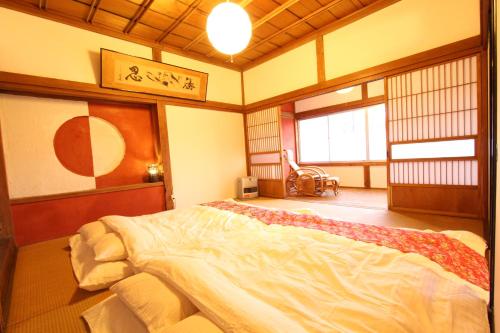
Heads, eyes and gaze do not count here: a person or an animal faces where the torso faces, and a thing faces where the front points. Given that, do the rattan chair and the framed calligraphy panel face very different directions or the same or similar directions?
same or similar directions

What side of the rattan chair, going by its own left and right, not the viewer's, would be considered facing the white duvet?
right

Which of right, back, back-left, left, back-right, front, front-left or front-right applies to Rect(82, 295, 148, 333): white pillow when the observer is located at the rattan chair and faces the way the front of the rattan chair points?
right

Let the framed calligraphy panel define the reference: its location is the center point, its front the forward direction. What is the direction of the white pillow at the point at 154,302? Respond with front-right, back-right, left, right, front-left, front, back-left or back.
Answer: front-right

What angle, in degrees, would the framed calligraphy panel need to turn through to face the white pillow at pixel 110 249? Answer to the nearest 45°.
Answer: approximately 45° to its right

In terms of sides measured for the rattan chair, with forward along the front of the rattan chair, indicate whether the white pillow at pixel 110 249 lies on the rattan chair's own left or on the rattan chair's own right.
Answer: on the rattan chair's own right

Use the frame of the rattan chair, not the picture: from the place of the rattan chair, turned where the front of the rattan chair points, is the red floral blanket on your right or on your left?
on your right

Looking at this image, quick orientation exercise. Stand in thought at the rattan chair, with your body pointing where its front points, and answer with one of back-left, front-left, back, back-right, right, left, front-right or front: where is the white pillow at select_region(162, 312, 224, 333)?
right

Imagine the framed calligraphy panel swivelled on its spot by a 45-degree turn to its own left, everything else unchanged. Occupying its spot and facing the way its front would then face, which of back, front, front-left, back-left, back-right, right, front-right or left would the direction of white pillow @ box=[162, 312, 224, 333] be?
right

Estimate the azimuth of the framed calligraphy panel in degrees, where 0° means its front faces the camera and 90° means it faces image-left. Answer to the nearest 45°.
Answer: approximately 315°

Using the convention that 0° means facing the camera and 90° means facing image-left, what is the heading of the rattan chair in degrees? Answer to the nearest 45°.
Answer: approximately 270°

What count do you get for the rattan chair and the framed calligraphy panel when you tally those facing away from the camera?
0

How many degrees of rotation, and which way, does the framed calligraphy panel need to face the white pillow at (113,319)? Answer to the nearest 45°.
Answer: approximately 45° to its right

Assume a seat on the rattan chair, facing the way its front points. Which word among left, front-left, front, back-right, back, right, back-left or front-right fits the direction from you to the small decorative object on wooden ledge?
back-right

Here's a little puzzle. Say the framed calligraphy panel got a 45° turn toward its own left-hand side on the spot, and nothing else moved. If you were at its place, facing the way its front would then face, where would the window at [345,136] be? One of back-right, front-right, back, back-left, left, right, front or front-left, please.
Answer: front
